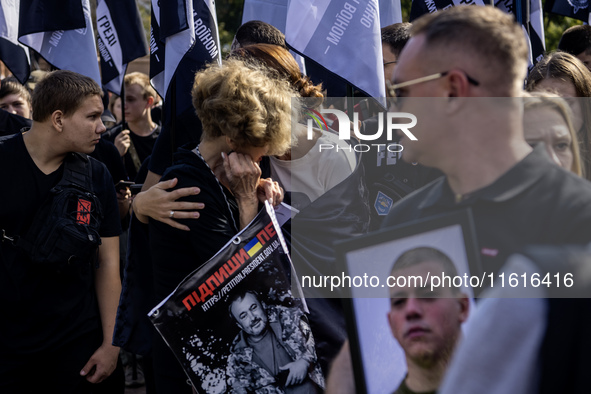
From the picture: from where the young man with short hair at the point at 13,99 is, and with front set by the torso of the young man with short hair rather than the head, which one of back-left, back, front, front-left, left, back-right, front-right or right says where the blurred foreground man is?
front

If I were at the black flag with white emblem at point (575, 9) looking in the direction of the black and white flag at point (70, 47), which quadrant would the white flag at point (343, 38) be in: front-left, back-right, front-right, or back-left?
front-left

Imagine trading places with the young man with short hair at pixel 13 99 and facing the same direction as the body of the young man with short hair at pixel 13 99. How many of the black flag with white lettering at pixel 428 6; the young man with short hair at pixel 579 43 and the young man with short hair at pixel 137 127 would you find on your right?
0

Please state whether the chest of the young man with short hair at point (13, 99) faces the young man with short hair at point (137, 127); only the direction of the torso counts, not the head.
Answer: no

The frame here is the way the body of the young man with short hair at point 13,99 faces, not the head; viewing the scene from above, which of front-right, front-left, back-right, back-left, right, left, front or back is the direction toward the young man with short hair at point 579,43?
front-left

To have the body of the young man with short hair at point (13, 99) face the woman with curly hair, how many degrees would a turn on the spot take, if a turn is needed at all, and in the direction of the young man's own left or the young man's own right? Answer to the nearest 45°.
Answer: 0° — they already face them

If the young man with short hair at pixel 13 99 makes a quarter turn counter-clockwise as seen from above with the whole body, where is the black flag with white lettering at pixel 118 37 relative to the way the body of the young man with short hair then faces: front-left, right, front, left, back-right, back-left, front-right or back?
front

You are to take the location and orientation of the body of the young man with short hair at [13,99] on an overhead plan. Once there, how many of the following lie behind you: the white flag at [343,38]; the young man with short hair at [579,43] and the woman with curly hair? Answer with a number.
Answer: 0

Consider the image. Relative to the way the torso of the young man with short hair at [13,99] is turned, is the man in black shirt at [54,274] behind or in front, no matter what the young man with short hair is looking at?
in front

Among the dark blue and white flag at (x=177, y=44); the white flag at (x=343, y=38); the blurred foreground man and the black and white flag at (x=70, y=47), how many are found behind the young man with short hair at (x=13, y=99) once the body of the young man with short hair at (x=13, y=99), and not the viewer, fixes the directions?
0

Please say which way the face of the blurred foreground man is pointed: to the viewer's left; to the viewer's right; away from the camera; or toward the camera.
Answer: to the viewer's left

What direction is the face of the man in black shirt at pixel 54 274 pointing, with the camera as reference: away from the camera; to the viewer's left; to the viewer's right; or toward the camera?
to the viewer's right

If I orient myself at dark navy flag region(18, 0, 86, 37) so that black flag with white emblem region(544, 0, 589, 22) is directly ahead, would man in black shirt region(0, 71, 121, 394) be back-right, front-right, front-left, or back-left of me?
front-right

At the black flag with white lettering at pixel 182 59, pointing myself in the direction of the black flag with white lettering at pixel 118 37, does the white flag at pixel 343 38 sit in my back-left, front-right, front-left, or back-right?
back-right

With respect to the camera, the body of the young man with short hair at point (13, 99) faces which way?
toward the camera
